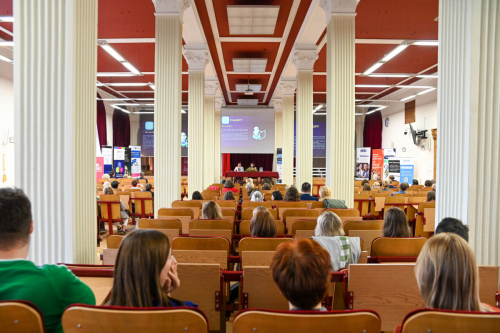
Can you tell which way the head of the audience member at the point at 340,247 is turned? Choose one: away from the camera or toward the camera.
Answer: away from the camera

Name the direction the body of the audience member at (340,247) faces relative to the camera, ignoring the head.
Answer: away from the camera

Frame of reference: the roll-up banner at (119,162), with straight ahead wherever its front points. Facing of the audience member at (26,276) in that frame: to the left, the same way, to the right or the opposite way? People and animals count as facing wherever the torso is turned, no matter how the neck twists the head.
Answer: the opposite way

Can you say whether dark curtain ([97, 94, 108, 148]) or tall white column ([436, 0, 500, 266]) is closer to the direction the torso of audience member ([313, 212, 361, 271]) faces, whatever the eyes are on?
the dark curtain

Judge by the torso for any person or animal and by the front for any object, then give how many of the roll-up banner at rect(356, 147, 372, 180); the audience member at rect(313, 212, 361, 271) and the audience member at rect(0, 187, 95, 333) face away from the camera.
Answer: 2

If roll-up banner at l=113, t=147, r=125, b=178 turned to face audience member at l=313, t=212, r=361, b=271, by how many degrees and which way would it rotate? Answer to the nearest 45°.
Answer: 0° — it already faces them

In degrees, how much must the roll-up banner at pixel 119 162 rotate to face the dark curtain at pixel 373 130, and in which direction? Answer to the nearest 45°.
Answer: approximately 90° to its left

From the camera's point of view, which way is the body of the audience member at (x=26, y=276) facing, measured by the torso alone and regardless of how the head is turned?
away from the camera

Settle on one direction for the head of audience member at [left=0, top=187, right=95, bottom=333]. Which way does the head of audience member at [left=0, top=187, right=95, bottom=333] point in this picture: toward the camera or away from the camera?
away from the camera

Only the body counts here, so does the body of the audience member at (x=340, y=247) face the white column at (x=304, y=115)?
yes
